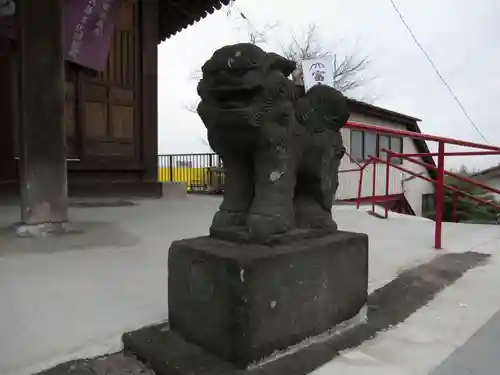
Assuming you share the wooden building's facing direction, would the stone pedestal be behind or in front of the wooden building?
in front

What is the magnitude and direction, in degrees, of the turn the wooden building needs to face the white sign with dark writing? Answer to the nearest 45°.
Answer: approximately 90° to its left

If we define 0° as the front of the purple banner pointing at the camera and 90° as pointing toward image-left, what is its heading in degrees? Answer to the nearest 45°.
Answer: approximately 0°

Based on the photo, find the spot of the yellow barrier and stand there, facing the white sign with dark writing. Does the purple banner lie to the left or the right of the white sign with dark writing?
right

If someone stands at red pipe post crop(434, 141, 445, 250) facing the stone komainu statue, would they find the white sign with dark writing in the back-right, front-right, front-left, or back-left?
back-right

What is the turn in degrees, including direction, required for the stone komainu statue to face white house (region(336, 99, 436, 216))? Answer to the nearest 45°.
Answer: approximately 135° to its right

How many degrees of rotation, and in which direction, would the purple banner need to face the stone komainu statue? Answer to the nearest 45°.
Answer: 0° — it already faces it

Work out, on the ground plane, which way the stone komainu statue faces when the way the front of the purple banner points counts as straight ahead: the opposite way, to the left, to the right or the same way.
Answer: to the right

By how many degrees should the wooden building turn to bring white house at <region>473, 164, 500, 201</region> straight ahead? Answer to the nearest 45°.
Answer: approximately 135° to its left
